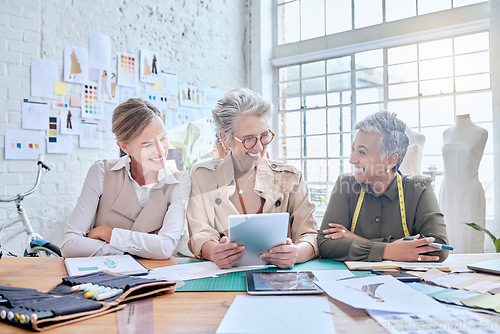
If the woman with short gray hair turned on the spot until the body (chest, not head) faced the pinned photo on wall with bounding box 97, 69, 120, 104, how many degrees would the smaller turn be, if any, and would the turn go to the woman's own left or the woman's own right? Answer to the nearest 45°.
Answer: approximately 135° to the woman's own right

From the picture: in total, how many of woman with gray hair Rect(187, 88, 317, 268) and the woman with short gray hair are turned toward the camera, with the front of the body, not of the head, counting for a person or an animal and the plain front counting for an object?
2

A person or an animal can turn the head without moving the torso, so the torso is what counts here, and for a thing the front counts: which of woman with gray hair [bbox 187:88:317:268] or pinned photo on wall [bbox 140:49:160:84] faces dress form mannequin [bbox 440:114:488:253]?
the pinned photo on wall

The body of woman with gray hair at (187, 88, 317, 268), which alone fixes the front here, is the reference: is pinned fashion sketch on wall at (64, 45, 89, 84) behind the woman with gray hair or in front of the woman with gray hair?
behind

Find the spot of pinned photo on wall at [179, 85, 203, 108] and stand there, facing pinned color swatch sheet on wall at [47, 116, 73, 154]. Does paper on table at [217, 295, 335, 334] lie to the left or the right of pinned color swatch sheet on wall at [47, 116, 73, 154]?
left

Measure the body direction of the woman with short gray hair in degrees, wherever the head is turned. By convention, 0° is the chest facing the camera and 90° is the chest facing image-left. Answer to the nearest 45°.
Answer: approximately 0°

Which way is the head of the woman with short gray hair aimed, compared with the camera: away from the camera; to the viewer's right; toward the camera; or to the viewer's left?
to the viewer's left

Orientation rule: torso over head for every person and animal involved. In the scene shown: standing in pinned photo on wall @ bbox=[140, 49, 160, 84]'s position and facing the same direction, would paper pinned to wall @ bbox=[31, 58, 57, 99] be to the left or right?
on its right

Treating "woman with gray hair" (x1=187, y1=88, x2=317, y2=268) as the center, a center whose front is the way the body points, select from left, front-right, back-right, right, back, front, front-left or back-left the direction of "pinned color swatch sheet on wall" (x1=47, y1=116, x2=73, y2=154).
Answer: back-right

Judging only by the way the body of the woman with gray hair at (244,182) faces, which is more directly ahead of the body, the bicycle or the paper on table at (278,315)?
the paper on table

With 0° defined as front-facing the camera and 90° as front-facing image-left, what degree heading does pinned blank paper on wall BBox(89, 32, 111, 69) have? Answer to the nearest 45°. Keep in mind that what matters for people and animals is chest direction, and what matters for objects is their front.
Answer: approximately 315°

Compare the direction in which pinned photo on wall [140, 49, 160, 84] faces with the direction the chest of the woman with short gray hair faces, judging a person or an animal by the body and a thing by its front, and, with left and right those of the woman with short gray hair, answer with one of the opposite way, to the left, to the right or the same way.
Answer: to the left
